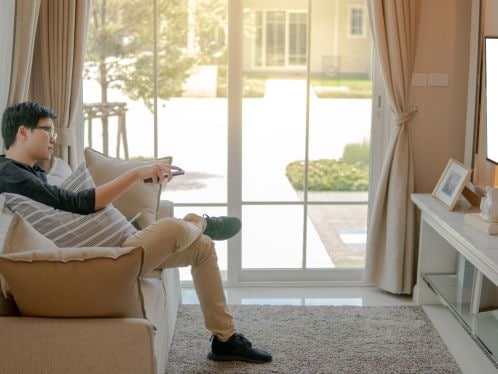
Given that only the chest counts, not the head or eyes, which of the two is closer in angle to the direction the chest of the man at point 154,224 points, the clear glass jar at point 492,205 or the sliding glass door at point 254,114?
the clear glass jar

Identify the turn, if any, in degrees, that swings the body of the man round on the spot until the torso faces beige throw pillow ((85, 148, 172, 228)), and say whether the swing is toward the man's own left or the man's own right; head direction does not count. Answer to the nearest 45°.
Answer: approximately 90° to the man's own left

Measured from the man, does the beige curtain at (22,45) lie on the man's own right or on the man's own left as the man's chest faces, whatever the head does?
on the man's own left

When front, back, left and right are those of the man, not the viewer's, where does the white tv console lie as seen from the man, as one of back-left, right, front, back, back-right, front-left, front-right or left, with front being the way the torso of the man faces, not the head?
front

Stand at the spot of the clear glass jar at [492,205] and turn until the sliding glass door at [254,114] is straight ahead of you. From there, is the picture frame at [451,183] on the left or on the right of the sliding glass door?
right

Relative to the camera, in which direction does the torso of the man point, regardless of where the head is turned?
to the viewer's right

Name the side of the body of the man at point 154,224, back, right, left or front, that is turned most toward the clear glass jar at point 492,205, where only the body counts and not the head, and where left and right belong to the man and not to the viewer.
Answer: front

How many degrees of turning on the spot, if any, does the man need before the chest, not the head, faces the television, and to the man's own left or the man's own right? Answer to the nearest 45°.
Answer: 0° — they already face it

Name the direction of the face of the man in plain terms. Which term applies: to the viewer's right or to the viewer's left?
to the viewer's right

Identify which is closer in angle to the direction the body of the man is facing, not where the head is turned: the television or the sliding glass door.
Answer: the television

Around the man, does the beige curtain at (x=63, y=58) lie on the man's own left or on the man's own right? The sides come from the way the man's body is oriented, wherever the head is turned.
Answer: on the man's own left
